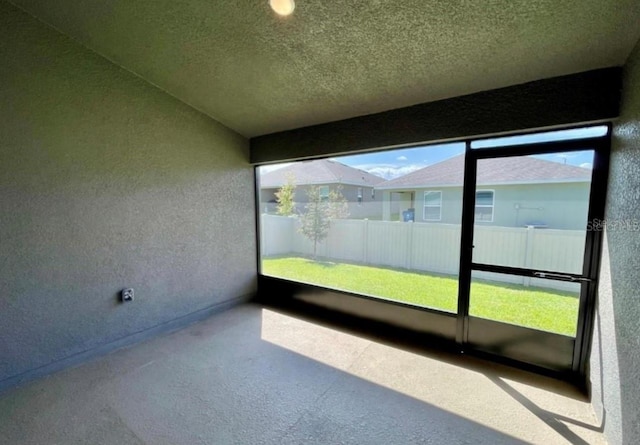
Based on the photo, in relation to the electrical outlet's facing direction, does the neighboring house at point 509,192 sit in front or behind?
in front

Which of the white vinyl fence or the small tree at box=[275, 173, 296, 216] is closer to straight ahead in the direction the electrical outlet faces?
the white vinyl fence

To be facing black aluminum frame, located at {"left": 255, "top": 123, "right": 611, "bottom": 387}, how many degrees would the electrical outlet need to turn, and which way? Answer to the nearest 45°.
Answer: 0° — it already faces it

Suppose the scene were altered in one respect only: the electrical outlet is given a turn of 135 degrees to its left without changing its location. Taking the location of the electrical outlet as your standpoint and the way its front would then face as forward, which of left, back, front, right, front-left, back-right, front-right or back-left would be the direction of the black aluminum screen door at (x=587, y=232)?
back-right

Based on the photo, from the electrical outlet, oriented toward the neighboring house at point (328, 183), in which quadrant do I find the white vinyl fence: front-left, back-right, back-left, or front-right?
front-right

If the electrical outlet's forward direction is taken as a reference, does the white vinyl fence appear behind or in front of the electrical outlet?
in front

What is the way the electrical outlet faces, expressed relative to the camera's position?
facing the viewer and to the right of the viewer
